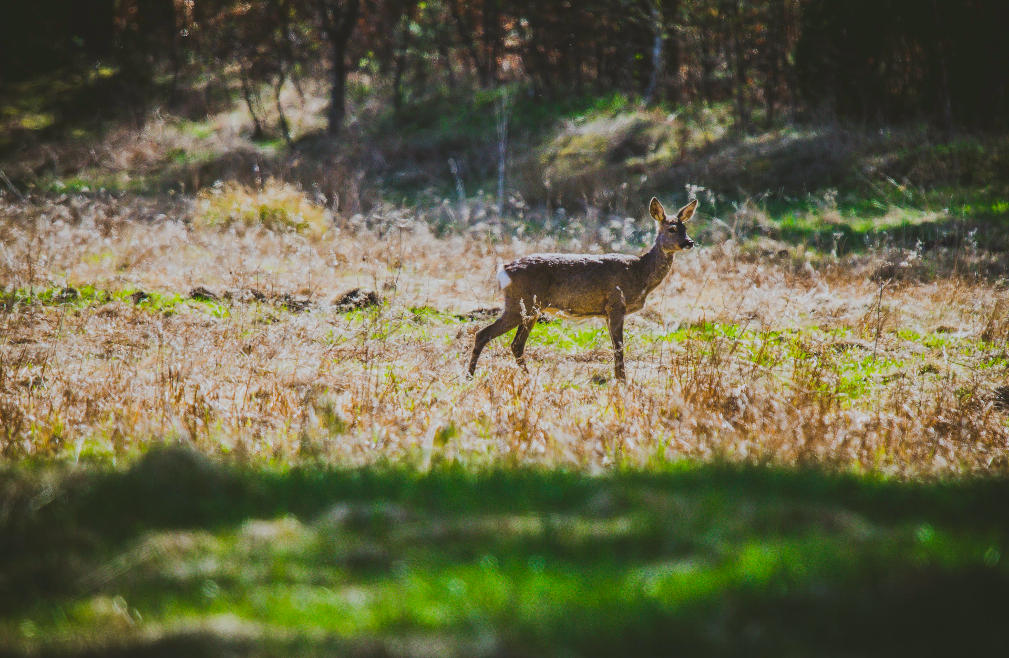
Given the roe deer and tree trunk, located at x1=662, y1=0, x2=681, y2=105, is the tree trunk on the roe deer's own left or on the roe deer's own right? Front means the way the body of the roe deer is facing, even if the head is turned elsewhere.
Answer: on the roe deer's own left

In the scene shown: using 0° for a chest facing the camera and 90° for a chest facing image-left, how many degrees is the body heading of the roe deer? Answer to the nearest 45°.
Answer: approximately 270°

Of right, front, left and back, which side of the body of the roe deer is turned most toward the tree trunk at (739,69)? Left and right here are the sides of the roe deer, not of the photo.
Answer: left

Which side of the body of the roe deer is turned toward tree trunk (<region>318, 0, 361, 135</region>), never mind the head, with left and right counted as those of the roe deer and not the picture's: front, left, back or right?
left
